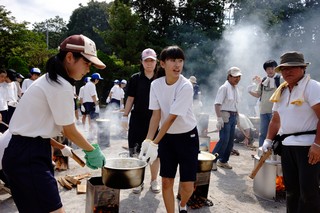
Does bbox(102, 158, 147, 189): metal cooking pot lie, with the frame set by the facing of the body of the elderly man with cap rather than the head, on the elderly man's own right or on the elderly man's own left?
on the elderly man's own right

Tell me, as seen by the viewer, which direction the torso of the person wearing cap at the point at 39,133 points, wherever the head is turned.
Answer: to the viewer's right

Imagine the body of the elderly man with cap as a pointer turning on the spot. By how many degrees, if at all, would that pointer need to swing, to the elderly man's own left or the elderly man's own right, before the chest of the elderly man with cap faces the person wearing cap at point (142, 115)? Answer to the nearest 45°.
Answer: approximately 90° to the elderly man's own right

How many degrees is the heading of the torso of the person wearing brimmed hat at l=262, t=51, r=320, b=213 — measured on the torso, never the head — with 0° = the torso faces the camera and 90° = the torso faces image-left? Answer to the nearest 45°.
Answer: approximately 45°

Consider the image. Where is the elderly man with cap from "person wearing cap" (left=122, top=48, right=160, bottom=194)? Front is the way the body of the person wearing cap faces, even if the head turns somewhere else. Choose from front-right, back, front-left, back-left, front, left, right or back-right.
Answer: back-left

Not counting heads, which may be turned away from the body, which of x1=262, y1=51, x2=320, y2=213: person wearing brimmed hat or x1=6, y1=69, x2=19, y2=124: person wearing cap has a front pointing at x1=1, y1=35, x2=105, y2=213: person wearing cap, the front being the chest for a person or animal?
x1=262, y1=51, x2=320, y2=213: person wearing brimmed hat

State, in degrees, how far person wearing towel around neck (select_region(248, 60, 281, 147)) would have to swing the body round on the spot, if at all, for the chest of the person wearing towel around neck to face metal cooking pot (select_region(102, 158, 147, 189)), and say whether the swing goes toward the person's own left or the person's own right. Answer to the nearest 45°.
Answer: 0° — they already face it
